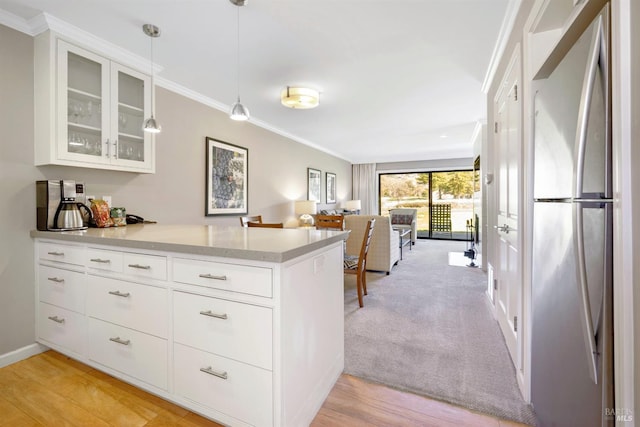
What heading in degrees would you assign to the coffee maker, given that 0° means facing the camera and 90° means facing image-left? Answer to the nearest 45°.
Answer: approximately 315°

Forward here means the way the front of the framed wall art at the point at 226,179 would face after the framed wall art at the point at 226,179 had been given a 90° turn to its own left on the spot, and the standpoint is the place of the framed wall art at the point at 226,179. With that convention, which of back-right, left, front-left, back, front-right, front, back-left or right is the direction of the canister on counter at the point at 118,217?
back

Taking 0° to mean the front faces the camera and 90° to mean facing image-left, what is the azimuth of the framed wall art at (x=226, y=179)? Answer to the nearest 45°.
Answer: approximately 315°

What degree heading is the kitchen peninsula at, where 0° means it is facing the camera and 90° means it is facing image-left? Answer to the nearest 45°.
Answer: approximately 45°

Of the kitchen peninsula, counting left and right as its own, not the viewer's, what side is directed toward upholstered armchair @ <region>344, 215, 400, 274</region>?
back

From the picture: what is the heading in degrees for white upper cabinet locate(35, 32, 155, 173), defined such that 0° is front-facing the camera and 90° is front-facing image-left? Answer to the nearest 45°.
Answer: approximately 315°

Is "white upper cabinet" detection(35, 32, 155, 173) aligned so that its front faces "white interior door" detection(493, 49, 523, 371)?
yes
